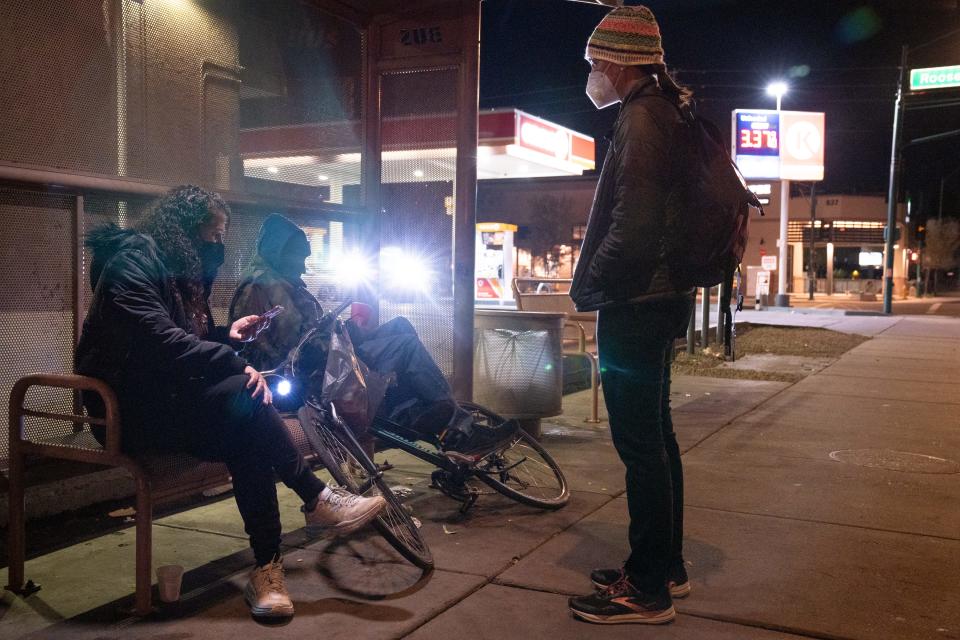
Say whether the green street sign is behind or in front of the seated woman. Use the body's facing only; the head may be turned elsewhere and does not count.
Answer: in front

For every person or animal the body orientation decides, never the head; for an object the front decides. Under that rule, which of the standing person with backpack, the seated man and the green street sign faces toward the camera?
the green street sign

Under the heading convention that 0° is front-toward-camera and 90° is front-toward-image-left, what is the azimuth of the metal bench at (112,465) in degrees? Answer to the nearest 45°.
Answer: approximately 315°

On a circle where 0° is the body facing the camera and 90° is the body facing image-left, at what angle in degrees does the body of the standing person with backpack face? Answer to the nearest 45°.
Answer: approximately 90°

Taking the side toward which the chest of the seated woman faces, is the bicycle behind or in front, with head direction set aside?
in front

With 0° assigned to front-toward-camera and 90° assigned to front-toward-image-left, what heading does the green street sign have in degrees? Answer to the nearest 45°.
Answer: approximately 0°

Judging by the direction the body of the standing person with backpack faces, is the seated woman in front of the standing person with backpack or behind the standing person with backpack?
in front

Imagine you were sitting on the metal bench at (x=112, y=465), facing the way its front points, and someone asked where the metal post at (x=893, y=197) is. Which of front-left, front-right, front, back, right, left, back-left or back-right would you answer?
left

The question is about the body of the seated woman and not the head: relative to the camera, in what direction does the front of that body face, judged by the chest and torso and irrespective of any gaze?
to the viewer's right

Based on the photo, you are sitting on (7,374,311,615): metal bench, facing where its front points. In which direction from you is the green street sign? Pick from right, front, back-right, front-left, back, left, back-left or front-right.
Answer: left

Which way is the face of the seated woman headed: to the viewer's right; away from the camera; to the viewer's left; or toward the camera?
to the viewer's right

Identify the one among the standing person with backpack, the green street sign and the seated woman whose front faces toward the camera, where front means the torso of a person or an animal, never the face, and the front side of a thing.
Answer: the green street sign

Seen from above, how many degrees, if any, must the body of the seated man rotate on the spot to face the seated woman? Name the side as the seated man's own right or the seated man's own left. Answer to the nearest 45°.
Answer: approximately 135° to the seated man's own right

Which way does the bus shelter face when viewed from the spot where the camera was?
facing the viewer and to the right of the viewer

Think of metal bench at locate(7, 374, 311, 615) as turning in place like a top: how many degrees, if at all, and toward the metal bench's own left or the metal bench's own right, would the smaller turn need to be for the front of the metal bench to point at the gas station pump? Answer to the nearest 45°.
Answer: approximately 90° to the metal bench's own left

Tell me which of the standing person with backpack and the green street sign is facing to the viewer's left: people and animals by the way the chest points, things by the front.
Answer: the standing person with backpack

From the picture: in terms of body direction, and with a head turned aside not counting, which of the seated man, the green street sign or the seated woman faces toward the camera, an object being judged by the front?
the green street sign

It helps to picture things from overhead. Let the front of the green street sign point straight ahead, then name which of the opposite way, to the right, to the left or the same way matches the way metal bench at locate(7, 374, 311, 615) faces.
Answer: to the left

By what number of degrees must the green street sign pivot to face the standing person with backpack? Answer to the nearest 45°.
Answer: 0° — it already faces them

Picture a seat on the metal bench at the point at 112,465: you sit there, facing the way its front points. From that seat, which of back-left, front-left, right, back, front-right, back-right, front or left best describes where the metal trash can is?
left

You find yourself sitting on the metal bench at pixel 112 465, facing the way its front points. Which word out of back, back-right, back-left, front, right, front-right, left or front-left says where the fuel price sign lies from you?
left
